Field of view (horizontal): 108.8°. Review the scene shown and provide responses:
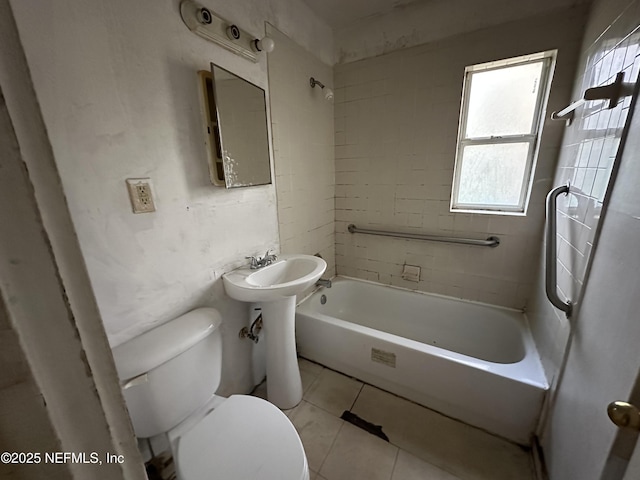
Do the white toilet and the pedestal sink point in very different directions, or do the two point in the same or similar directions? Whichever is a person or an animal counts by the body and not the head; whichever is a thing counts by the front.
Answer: same or similar directions

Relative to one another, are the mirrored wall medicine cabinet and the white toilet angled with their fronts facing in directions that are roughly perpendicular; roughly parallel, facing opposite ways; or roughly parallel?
roughly parallel

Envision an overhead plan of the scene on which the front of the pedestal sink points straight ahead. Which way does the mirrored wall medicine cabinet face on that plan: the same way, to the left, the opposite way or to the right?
the same way

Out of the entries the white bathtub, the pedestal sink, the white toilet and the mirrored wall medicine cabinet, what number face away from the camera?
0

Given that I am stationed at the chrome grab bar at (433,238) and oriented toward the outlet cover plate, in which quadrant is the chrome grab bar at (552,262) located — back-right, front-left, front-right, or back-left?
front-left

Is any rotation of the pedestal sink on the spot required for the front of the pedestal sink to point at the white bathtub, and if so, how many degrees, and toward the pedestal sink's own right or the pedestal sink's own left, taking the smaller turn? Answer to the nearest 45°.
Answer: approximately 45° to the pedestal sink's own left

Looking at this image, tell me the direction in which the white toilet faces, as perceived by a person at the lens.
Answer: facing the viewer and to the right of the viewer

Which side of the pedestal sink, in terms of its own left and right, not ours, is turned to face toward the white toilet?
right

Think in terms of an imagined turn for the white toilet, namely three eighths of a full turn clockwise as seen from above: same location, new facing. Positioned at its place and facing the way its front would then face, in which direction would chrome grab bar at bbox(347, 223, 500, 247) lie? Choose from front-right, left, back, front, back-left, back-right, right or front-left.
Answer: back

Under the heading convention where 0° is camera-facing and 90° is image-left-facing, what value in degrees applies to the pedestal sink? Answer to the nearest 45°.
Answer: approximately 315°

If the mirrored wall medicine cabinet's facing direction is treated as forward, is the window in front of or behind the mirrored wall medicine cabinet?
in front

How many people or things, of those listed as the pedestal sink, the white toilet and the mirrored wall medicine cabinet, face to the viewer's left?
0

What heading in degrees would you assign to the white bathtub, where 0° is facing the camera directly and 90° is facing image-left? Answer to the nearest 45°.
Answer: approximately 45°
